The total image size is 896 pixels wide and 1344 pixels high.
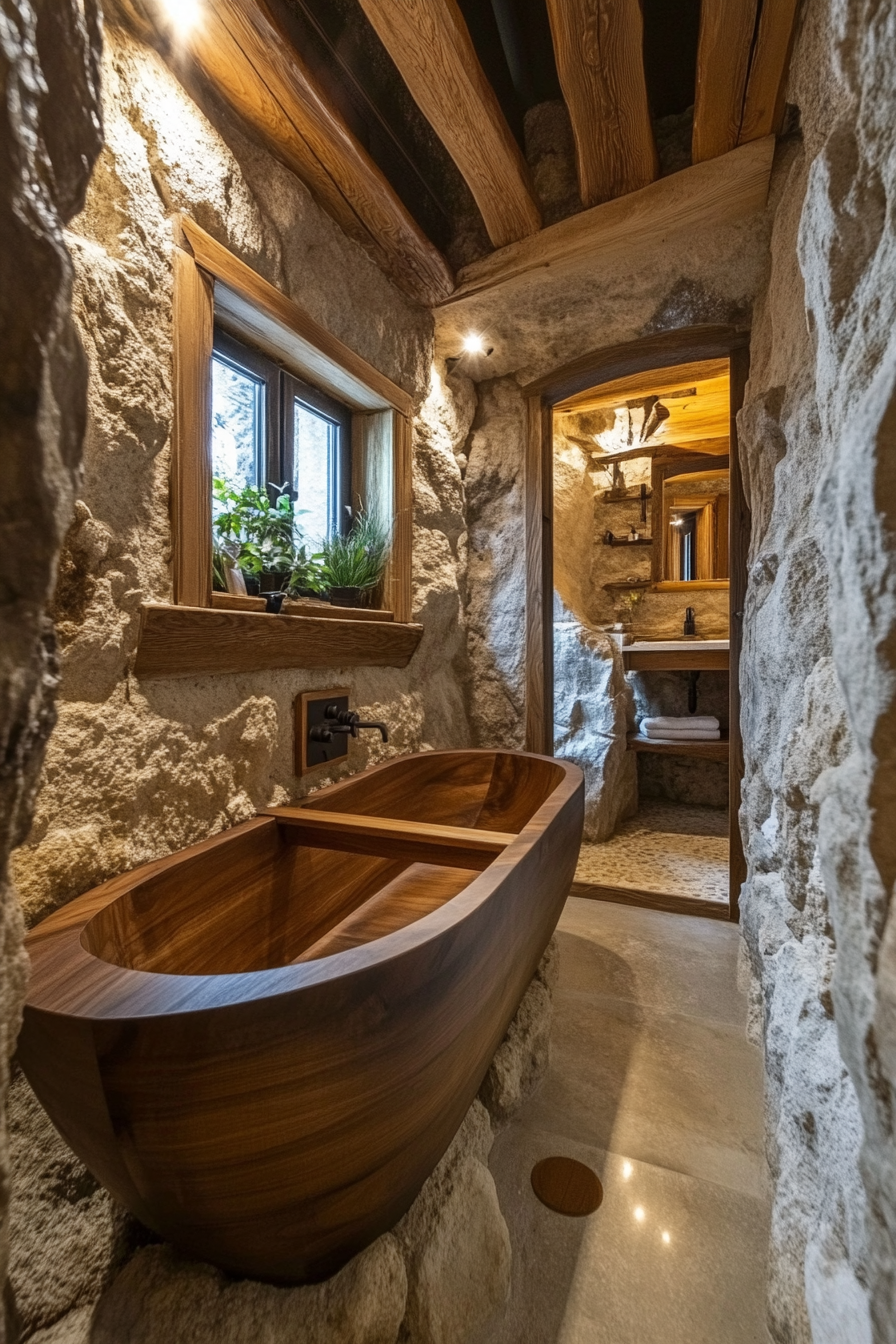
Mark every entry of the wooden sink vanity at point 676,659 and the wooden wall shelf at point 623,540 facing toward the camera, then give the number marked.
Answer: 2

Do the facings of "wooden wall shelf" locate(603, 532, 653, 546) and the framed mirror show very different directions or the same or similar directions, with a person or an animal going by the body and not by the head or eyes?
same or similar directions

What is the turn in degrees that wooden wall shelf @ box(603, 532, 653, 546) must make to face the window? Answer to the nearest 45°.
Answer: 0° — it already faces it

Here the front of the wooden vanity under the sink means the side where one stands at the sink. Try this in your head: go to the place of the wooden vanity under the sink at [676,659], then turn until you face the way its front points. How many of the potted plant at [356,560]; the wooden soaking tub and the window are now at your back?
0

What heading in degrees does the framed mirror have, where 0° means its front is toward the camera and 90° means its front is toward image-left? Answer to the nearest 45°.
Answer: approximately 0°

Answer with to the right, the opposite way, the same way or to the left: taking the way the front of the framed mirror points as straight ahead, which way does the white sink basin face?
the same way

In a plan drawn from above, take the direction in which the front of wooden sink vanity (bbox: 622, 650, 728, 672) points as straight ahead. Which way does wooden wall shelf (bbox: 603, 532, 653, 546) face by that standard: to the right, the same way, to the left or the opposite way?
the same way

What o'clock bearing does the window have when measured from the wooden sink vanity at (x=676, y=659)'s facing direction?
The window is roughly at 1 o'clock from the wooden sink vanity.

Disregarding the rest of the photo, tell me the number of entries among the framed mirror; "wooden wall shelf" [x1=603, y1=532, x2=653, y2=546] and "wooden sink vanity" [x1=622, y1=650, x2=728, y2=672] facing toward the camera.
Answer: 3

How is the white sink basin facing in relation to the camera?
toward the camera

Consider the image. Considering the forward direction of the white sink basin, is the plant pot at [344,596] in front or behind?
in front

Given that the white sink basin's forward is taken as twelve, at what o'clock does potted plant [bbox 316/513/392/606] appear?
The potted plant is roughly at 1 o'clock from the white sink basin.

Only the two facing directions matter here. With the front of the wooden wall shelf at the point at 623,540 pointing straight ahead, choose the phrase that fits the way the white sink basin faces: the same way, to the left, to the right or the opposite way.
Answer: the same way

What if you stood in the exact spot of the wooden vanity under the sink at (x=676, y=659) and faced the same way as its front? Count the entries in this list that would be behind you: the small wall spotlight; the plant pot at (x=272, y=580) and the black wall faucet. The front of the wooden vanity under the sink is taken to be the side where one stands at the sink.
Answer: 0

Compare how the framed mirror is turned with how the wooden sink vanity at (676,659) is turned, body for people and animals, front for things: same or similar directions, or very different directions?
same or similar directions

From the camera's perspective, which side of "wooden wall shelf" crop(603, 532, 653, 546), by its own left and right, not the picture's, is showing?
front

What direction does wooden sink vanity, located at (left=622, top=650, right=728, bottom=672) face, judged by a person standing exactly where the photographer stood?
facing the viewer
